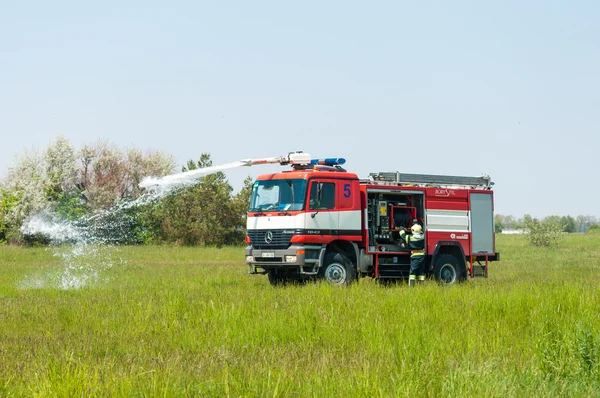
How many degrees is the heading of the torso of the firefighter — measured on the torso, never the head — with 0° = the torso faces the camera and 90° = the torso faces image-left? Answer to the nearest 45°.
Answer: approximately 135°

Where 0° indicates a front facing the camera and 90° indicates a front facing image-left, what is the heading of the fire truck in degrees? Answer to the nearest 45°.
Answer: approximately 45°

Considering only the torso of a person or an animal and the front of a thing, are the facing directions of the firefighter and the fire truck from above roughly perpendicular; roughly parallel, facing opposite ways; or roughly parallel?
roughly perpendicular
